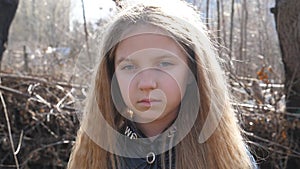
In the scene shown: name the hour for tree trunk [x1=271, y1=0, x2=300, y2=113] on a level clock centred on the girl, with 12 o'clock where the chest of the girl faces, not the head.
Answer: The tree trunk is roughly at 7 o'clock from the girl.

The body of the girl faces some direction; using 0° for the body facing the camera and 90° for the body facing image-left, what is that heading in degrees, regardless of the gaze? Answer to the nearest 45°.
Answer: approximately 0°
